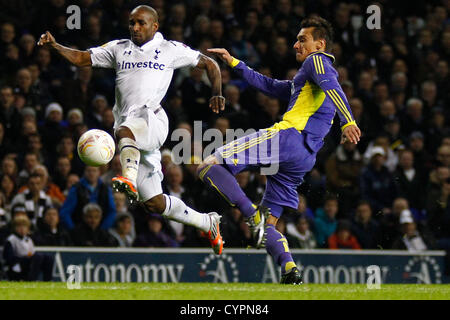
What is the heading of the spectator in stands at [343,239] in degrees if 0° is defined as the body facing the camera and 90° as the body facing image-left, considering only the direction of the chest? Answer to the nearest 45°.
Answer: approximately 0°

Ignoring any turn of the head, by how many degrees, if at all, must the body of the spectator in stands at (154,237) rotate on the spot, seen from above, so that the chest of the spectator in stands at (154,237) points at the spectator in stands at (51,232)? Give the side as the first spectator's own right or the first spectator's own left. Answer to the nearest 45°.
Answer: approximately 90° to the first spectator's own right

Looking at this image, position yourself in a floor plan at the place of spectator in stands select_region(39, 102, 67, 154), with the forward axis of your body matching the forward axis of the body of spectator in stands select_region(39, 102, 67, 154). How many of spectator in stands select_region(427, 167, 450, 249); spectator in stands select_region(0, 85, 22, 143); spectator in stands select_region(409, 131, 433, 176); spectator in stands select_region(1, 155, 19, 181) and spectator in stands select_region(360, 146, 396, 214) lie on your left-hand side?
3

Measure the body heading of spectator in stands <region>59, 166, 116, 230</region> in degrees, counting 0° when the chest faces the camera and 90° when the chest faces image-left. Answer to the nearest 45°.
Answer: approximately 0°

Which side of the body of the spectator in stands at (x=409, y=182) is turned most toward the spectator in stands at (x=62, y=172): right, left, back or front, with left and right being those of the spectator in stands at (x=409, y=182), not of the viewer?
right

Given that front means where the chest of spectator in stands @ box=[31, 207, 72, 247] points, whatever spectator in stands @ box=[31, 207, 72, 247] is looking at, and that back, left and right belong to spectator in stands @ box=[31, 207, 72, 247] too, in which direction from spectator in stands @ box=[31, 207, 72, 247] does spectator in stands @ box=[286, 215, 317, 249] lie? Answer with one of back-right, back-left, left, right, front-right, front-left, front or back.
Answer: left

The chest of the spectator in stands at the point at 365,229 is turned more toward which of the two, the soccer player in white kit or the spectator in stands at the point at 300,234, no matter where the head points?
the soccer player in white kit
